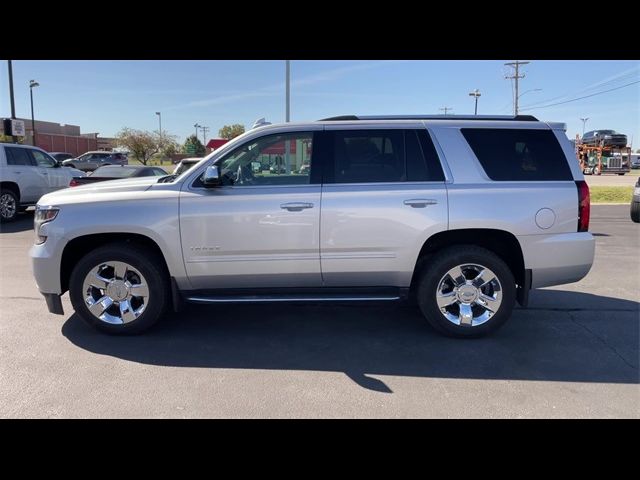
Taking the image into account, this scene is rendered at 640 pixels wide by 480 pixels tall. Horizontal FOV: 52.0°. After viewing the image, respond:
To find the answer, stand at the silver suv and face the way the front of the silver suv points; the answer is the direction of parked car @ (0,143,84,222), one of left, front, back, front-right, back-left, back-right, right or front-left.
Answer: front-right

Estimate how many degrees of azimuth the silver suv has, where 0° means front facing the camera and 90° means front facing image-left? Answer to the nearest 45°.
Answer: approximately 90°

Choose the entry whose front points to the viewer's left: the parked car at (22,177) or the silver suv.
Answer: the silver suv

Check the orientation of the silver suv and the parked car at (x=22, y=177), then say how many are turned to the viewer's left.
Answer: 1

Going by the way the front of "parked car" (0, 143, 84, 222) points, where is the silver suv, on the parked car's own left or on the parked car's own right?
on the parked car's own right

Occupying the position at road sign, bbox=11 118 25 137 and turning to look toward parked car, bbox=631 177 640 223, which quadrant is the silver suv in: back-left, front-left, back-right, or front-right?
front-right

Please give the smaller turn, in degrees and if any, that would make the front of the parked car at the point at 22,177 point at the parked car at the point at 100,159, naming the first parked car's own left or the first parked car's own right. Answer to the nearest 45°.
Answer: approximately 45° to the first parked car's own left

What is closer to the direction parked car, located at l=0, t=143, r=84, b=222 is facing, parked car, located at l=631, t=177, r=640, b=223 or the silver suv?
the parked car

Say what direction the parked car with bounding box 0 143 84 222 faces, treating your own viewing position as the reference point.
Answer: facing away from the viewer and to the right of the viewer
